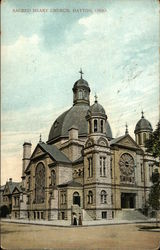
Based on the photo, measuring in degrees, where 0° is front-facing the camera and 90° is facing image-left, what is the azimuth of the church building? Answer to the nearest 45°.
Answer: approximately 315°
